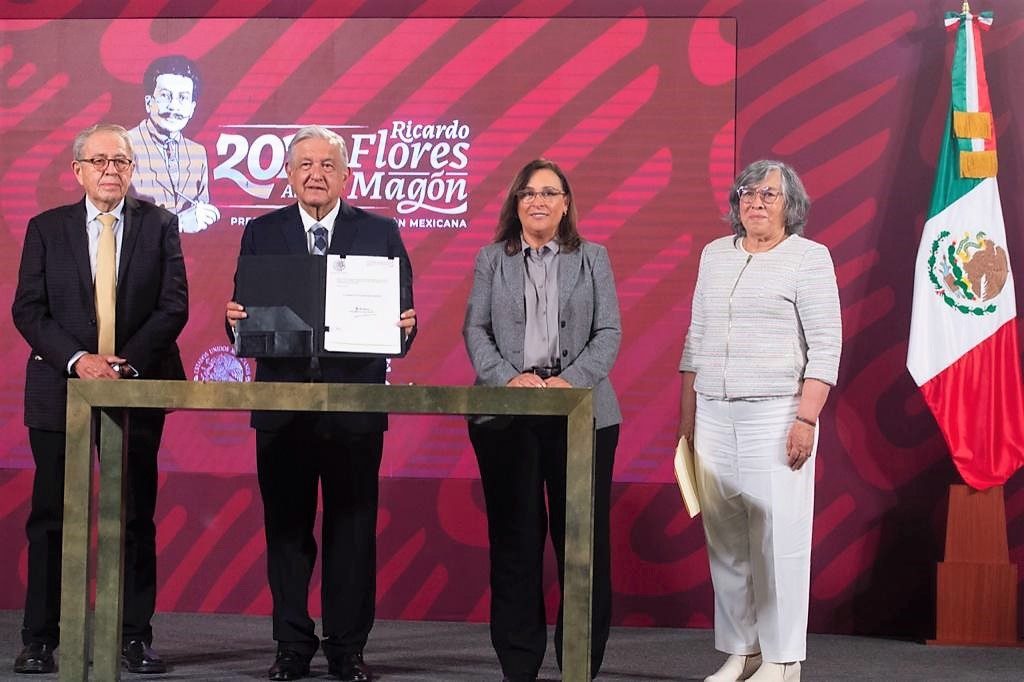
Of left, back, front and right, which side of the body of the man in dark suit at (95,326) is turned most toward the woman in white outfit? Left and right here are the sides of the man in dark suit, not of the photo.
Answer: left

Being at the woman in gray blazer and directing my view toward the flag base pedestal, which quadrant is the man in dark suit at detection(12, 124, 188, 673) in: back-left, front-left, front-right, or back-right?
back-left

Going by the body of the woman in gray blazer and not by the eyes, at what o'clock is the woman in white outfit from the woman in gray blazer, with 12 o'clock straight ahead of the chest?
The woman in white outfit is roughly at 9 o'clock from the woman in gray blazer.

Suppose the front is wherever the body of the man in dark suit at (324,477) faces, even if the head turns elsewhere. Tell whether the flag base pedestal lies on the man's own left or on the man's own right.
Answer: on the man's own left

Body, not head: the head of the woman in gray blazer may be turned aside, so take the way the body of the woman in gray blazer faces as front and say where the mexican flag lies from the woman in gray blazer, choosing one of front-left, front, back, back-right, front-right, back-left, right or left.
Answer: back-left

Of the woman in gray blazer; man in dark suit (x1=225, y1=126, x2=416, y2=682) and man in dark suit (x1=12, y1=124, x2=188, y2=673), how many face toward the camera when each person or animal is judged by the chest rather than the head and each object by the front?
3

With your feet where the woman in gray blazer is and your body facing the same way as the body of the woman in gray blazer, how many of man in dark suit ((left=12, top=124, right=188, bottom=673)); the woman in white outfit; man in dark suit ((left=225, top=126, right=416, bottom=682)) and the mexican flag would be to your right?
2

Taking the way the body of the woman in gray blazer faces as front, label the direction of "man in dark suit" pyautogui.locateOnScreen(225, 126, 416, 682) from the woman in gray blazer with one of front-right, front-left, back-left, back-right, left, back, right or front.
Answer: right

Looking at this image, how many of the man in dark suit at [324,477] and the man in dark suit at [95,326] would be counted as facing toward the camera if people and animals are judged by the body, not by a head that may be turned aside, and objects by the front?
2
